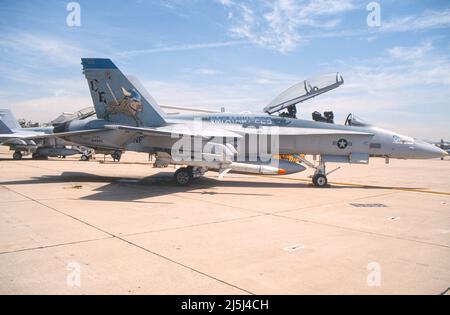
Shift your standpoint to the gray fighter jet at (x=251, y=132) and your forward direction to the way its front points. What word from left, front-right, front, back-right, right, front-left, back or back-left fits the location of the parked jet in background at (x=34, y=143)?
back-left

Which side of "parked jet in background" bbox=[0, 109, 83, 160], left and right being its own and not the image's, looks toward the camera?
right

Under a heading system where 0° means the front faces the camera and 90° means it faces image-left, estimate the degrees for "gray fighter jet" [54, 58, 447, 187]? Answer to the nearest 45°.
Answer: approximately 270°

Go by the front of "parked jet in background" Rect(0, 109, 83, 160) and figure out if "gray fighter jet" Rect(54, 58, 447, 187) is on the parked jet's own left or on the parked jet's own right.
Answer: on the parked jet's own right

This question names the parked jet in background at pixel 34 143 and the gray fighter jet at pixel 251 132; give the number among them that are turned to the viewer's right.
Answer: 2
